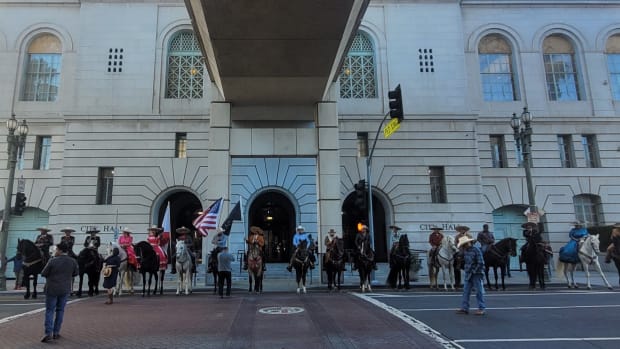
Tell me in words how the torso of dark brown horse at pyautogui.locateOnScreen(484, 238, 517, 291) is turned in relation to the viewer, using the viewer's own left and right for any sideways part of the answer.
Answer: facing the viewer and to the right of the viewer

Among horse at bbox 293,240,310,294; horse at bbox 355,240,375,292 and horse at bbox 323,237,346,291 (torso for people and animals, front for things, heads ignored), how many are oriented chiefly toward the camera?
3

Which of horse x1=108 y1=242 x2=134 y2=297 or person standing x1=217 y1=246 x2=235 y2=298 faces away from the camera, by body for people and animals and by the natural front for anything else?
the person standing

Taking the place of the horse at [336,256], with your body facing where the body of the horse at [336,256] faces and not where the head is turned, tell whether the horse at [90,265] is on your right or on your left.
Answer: on your right

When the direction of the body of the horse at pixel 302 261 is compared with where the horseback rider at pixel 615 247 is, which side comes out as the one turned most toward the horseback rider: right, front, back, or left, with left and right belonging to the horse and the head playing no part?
left

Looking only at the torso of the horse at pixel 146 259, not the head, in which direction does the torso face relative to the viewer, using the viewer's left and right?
facing the viewer and to the left of the viewer

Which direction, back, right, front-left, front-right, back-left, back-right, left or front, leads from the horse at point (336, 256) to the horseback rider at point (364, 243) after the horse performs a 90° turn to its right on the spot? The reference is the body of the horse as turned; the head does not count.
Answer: back

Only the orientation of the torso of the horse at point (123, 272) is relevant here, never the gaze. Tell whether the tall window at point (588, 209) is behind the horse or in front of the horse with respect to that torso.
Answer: behind

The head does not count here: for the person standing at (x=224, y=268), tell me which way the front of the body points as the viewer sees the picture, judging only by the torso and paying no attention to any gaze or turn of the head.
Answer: away from the camera

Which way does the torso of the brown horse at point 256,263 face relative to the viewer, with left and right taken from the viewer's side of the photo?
facing the viewer

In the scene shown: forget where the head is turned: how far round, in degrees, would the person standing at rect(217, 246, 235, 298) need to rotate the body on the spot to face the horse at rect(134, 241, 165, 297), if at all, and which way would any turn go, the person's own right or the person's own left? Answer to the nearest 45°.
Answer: approximately 45° to the person's own left

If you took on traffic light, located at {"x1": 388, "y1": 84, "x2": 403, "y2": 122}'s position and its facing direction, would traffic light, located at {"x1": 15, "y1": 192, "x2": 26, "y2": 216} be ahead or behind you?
ahead

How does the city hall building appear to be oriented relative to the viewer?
toward the camera
